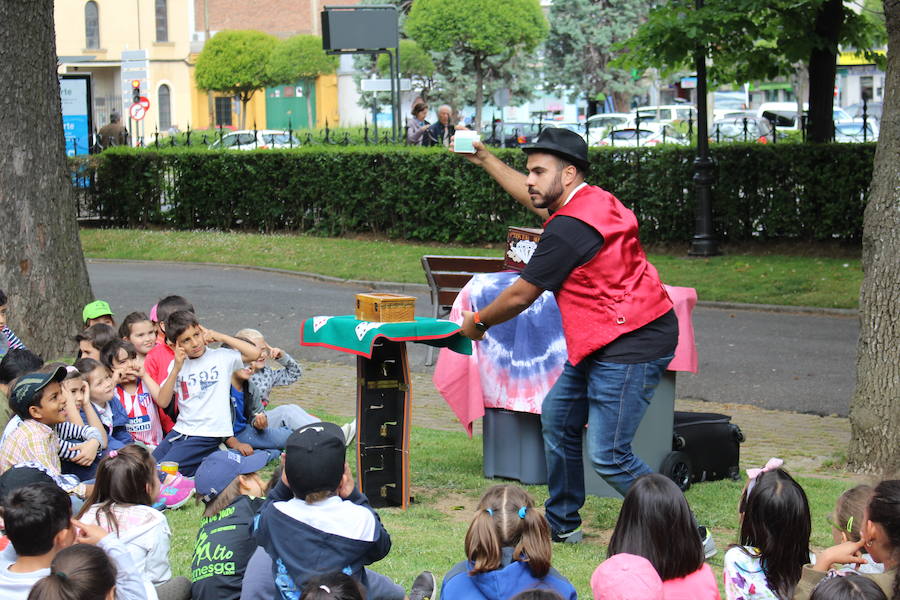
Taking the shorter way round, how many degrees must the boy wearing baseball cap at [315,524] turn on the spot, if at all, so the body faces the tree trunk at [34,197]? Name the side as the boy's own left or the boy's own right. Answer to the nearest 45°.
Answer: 0° — they already face it

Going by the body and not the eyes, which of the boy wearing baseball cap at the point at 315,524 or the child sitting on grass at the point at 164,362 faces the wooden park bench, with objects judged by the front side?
the boy wearing baseball cap

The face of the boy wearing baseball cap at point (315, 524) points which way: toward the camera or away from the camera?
away from the camera

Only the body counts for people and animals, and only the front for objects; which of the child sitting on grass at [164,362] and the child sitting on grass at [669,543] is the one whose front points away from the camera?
the child sitting on grass at [669,543]

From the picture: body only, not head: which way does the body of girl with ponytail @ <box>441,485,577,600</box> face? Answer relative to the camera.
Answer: away from the camera

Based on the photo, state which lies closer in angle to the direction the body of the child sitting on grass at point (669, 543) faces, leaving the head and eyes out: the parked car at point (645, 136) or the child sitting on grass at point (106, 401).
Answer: the parked car

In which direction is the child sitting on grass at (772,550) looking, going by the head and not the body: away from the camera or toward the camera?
away from the camera

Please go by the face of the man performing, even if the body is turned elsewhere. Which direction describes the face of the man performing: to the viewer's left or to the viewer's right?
to the viewer's left

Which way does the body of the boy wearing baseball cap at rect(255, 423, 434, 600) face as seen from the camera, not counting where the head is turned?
away from the camera

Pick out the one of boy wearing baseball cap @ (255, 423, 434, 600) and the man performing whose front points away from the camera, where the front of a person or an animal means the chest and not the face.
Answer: the boy wearing baseball cap

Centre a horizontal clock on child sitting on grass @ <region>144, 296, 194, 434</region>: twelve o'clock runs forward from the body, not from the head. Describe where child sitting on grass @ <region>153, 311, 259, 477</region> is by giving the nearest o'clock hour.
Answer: child sitting on grass @ <region>153, 311, 259, 477</region> is roughly at 1 o'clock from child sitting on grass @ <region>144, 296, 194, 434</region>.

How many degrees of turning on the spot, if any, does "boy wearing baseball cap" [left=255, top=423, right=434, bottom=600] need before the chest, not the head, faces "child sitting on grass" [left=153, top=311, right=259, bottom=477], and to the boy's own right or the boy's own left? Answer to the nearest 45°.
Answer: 0° — they already face them

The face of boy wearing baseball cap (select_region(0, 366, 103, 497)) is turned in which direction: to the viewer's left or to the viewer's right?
to the viewer's right

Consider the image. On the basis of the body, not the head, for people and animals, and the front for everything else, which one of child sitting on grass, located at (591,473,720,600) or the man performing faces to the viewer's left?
the man performing

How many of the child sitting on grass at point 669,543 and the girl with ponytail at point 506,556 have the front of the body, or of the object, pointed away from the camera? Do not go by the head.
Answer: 2
